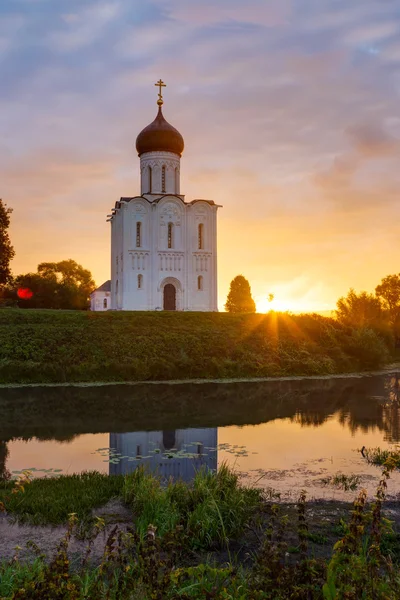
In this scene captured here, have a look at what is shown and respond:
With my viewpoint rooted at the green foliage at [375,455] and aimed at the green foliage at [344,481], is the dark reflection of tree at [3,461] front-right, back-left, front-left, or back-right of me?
front-right

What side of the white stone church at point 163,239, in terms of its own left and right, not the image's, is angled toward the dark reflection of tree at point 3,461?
front

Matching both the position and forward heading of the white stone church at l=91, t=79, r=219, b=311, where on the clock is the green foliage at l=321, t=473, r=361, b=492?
The green foliage is roughly at 12 o'clock from the white stone church.

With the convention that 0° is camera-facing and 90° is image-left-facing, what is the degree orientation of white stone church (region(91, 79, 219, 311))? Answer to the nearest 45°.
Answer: approximately 0°

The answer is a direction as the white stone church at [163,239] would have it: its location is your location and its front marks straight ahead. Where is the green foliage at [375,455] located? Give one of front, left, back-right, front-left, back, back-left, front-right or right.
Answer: front

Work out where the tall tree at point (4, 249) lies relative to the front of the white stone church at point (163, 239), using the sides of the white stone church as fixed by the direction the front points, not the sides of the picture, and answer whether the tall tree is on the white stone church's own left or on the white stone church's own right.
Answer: on the white stone church's own right

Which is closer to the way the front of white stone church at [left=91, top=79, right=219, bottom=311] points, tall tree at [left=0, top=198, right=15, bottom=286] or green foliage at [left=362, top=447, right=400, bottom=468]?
the green foliage
